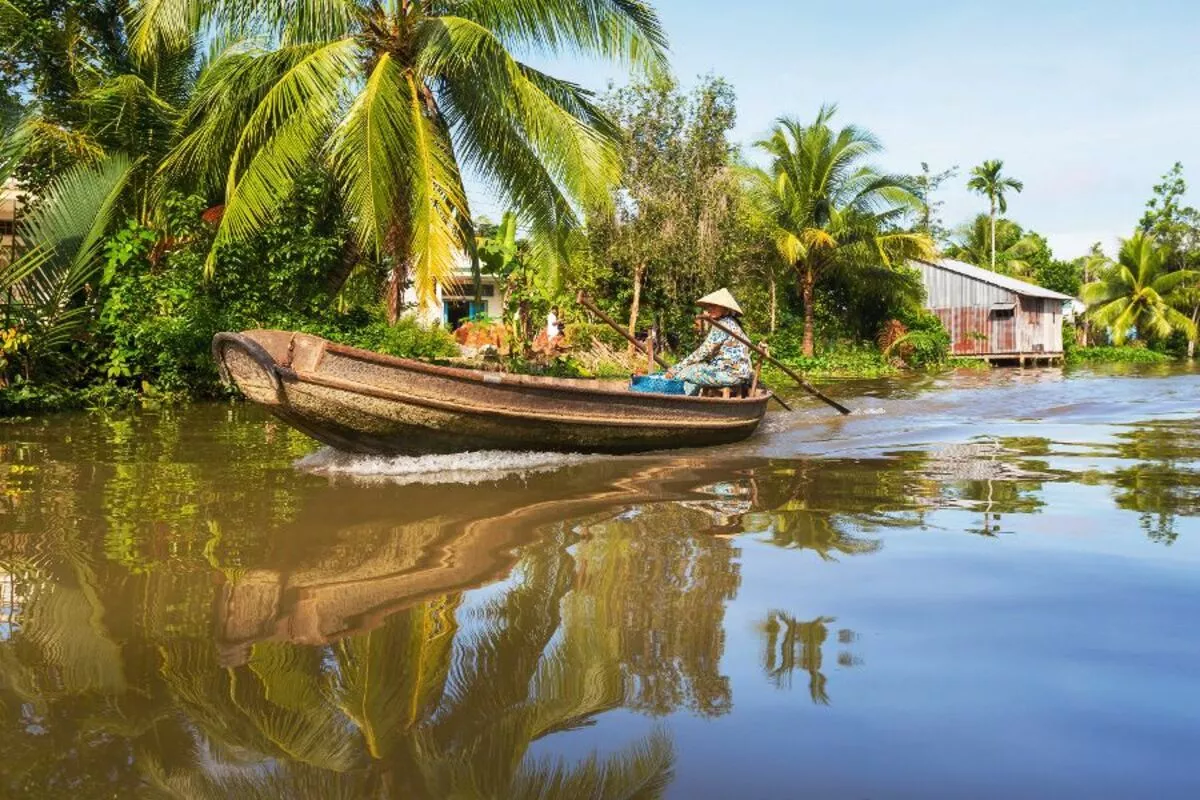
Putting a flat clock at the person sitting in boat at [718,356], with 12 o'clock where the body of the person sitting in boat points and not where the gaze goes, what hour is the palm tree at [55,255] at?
The palm tree is roughly at 12 o'clock from the person sitting in boat.

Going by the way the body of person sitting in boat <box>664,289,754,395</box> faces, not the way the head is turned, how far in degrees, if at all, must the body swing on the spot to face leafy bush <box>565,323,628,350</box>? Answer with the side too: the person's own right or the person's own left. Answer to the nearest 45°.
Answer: approximately 90° to the person's own right

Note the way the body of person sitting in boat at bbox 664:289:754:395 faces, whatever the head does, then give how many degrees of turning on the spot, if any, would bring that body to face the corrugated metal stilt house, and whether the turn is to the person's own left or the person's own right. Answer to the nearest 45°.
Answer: approximately 90° to the person's own right

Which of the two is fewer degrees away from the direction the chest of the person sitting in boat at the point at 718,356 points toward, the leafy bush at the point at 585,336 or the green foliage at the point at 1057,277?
the leafy bush

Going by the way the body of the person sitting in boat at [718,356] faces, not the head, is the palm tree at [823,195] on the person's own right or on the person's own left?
on the person's own right

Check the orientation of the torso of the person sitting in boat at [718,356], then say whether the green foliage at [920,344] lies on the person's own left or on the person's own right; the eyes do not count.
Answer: on the person's own right

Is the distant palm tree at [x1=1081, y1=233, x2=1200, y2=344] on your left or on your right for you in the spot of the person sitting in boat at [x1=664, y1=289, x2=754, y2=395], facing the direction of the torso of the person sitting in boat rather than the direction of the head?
on your right

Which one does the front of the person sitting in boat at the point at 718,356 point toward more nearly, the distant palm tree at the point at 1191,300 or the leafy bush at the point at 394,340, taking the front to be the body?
the leafy bush

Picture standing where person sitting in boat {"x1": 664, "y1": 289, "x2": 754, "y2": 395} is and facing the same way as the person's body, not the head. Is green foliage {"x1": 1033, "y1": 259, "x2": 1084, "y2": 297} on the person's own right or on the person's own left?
on the person's own right

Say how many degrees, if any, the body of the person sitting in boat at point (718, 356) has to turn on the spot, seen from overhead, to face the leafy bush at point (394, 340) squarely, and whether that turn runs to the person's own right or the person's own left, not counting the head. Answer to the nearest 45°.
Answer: approximately 45° to the person's own right

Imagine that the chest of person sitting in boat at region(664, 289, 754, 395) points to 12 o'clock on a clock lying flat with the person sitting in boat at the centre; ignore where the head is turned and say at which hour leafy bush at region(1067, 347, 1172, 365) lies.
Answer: The leafy bush is roughly at 4 o'clock from the person sitting in boat.

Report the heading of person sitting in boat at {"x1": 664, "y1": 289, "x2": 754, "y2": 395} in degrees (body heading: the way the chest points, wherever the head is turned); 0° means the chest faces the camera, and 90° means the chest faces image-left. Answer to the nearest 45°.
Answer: approximately 90°

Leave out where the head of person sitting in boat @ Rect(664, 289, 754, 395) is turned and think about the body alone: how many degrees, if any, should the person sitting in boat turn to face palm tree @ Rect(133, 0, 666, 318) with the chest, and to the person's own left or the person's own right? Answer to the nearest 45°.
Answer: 0° — they already face it
